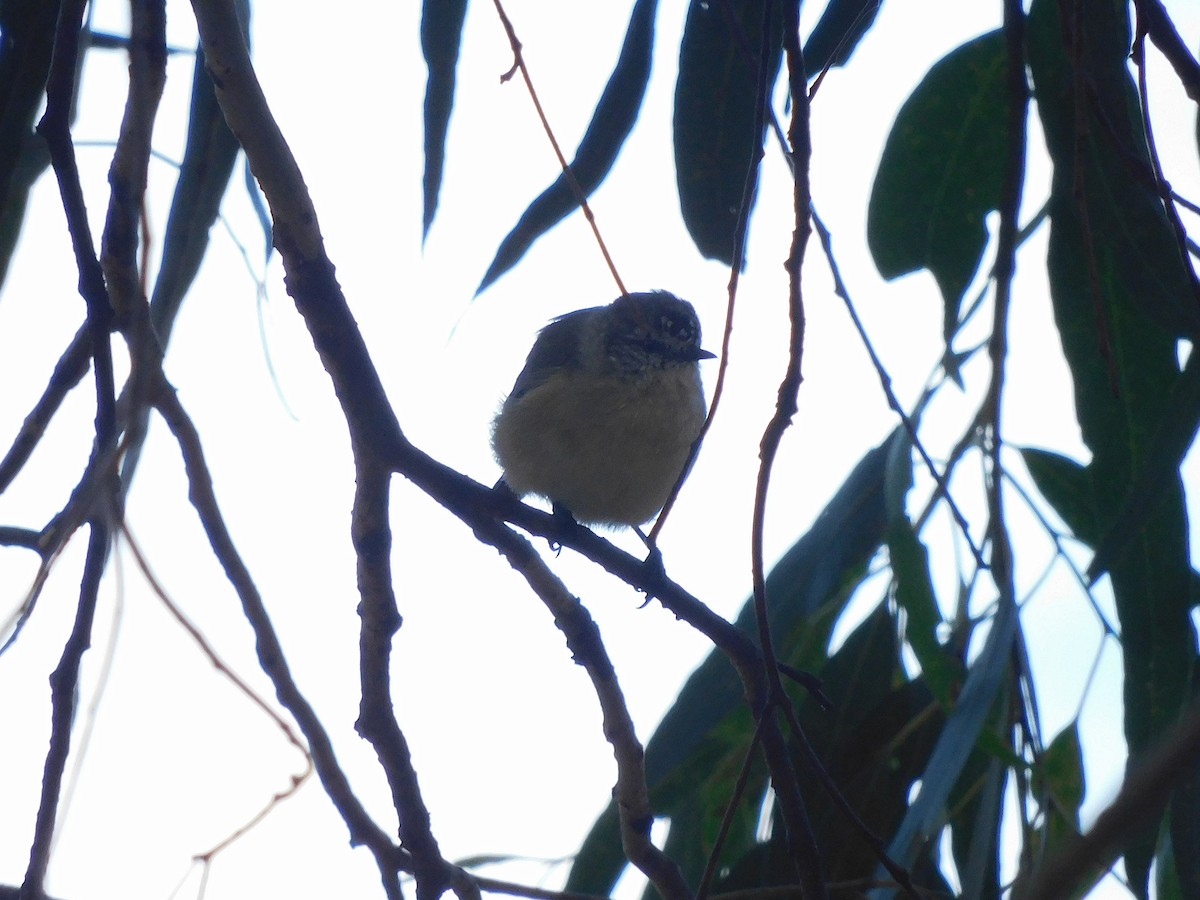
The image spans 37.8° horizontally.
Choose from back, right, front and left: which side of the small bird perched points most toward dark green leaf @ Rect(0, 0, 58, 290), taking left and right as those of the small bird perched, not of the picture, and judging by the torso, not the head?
right

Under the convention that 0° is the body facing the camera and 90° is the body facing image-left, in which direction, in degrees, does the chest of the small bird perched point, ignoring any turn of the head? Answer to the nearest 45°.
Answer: approximately 315°
